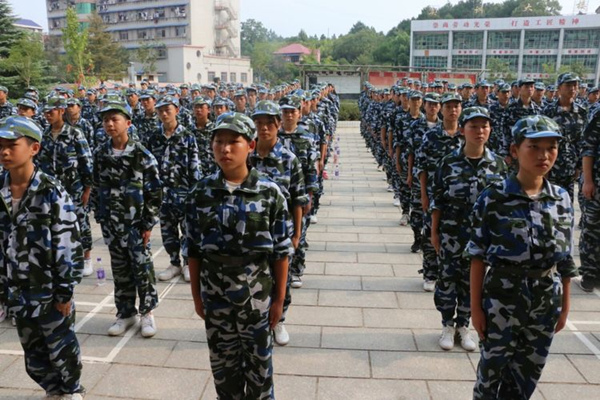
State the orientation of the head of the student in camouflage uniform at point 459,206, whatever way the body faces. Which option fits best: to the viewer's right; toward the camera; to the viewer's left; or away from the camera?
toward the camera

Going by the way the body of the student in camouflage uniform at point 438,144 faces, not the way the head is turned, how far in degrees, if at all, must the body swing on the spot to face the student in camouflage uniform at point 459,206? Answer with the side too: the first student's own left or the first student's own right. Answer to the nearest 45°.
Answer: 0° — they already face them

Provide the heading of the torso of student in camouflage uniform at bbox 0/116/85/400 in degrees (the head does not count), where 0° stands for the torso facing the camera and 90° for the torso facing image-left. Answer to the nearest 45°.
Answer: approximately 45°

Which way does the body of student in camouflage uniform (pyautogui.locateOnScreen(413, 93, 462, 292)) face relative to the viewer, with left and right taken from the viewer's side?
facing the viewer

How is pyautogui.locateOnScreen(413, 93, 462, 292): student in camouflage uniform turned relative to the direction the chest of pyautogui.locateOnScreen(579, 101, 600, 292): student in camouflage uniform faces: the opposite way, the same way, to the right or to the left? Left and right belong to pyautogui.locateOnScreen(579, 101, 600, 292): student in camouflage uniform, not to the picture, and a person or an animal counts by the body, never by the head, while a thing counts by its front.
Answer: the same way

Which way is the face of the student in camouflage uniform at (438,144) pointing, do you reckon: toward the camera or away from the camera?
toward the camera

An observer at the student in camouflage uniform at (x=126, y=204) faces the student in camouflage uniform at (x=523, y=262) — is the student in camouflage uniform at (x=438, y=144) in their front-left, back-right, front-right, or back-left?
front-left

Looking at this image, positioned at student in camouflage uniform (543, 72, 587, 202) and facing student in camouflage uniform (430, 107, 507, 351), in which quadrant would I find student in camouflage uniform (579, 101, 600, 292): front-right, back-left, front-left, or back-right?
front-left

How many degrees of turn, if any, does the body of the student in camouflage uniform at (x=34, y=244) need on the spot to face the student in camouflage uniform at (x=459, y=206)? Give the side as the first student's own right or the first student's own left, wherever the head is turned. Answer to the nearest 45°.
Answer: approximately 135° to the first student's own left

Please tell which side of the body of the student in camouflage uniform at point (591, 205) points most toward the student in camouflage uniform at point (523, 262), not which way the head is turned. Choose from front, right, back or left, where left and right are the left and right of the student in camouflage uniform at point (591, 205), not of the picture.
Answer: front

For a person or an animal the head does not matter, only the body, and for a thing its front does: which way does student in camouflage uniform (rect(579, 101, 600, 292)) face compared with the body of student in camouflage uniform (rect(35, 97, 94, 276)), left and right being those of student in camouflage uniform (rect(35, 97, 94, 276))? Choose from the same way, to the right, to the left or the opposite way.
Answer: the same way

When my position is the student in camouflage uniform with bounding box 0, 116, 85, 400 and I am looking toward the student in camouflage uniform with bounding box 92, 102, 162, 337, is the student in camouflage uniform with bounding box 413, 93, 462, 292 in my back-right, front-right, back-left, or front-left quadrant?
front-right

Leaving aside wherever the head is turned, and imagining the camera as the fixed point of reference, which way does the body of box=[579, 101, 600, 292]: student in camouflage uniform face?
toward the camera

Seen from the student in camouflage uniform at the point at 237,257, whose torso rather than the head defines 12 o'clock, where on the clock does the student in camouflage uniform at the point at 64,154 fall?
the student in camouflage uniform at the point at 64,154 is roughly at 5 o'clock from the student in camouflage uniform at the point at 237,257.

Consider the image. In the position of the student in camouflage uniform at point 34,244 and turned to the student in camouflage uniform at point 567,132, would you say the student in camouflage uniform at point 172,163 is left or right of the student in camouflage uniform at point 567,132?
left

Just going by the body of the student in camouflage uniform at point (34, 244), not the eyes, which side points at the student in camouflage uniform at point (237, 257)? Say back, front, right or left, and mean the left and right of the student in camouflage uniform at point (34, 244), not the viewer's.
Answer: left

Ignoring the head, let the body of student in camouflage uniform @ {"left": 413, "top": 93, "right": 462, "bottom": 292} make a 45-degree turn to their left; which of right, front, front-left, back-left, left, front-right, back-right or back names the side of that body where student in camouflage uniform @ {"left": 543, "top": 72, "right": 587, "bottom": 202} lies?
left

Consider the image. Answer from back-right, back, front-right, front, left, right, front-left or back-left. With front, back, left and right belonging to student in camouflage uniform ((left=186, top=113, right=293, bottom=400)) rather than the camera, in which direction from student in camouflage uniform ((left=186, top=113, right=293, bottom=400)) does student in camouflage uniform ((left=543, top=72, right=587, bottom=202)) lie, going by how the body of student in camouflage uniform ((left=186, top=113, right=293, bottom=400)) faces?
back-left

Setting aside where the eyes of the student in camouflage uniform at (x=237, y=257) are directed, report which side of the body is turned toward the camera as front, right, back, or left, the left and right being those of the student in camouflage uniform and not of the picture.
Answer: front
